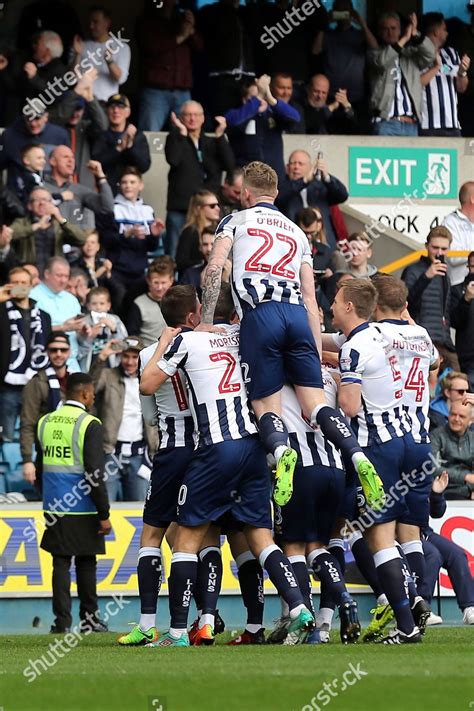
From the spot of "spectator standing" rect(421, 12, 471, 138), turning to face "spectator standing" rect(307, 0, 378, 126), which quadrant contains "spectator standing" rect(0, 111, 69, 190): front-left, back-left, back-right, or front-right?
front-left

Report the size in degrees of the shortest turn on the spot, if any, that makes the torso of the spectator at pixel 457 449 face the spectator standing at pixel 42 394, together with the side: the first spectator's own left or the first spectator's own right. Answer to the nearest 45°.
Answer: approximately 90° to the first spectator's own right

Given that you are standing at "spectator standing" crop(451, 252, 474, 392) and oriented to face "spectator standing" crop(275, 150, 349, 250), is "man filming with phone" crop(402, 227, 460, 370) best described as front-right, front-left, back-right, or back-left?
front-left

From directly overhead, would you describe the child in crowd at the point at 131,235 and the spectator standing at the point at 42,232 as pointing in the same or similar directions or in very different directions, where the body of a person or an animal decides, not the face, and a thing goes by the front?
same or similar directions

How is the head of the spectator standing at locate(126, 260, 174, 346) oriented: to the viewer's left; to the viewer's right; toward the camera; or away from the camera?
toward the camera

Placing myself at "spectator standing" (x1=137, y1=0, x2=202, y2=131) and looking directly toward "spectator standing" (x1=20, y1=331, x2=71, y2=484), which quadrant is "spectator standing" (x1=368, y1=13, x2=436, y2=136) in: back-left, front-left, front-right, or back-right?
back-left

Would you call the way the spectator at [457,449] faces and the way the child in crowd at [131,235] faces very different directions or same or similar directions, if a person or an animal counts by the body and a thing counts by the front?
same or similar directions

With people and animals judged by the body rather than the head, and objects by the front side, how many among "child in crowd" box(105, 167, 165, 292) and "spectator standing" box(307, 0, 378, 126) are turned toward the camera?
2

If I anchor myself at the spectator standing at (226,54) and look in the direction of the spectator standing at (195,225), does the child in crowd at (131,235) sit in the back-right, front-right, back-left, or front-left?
front-right

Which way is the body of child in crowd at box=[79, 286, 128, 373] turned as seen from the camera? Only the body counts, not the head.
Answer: toward the camera

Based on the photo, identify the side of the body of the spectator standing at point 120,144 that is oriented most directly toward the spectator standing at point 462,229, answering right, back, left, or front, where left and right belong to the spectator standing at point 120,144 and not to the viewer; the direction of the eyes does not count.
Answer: left

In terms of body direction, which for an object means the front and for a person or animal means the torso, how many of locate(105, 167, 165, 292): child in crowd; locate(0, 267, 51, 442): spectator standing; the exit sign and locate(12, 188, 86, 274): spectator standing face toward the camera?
4

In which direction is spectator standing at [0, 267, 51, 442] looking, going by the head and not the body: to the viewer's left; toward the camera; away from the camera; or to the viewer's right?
toward the camera

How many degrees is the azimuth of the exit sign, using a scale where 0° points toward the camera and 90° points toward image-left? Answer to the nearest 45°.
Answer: approximately 0°

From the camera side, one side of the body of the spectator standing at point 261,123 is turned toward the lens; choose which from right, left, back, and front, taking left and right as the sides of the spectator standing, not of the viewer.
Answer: front

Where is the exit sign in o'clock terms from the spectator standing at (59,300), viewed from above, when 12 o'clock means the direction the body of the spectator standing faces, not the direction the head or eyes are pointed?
The exit sign is roughly at 9 o'clock from the spectator standing.

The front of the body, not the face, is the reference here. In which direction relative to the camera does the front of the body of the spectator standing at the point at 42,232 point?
toward the camera

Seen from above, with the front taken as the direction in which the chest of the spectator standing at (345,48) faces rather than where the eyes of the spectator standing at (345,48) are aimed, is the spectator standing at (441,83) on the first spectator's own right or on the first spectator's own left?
on the first spectator's own left

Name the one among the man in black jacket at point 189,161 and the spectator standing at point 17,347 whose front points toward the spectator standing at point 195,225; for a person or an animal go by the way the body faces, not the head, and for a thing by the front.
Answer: the man in black jacket
